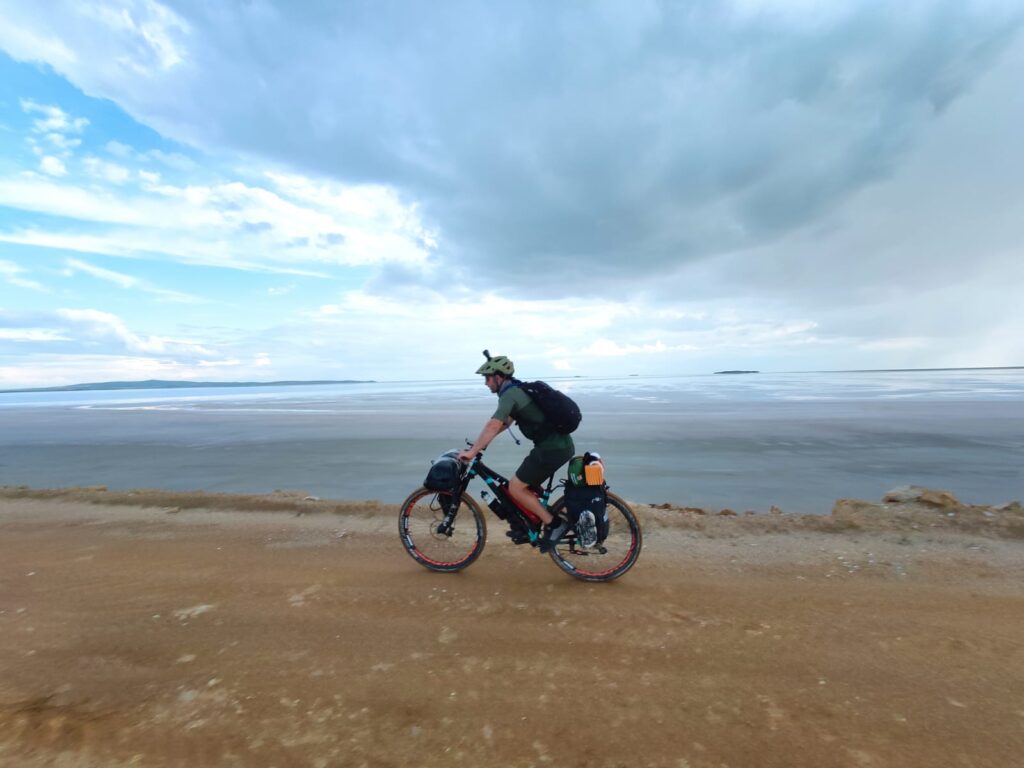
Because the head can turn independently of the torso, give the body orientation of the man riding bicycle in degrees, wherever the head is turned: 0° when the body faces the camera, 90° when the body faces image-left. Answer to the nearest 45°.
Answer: approximately 90°

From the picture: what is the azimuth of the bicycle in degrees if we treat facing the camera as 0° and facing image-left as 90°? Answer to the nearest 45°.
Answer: approximately 90°

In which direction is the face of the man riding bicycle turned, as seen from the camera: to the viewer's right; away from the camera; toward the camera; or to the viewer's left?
to the viewer's left
